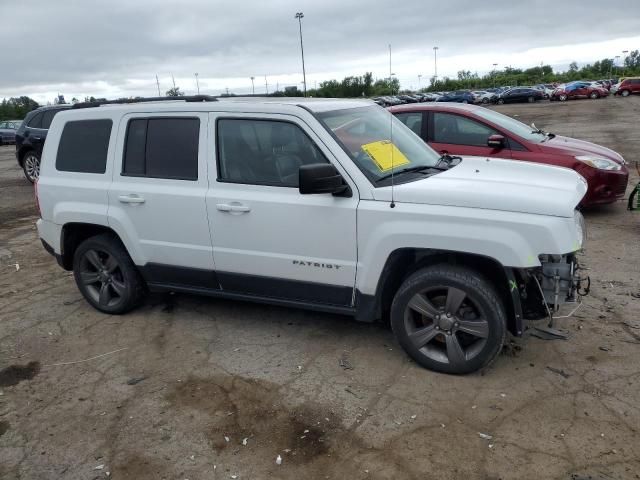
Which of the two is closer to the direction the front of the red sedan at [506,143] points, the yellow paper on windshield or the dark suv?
the yellow paper on windshield

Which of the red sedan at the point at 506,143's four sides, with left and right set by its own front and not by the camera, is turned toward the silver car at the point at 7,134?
back

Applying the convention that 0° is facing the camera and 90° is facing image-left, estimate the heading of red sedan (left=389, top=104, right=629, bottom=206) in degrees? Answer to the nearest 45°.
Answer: approximately 315°

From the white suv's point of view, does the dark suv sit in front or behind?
behind

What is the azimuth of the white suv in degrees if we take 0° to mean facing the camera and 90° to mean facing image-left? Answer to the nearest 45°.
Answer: approximately 315°
